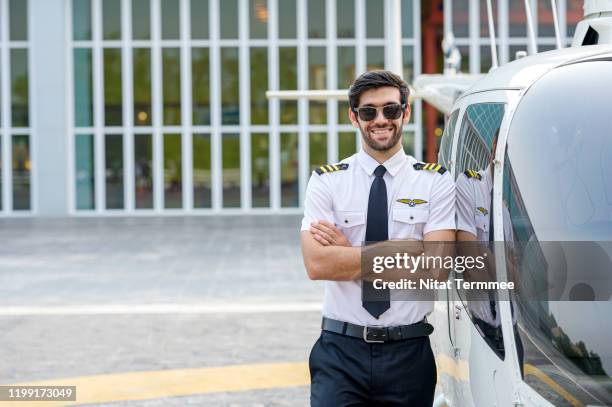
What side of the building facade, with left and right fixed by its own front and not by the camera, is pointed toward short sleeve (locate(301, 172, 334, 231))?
front

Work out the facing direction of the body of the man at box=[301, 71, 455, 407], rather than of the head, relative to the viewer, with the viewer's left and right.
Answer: facing the viewer

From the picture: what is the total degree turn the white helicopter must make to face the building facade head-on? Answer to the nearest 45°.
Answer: approximately 135° to its left

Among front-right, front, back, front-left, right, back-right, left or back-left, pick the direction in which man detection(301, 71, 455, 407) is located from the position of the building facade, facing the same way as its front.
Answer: front

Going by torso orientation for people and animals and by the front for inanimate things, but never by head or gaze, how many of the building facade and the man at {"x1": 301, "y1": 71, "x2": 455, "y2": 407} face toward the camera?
2

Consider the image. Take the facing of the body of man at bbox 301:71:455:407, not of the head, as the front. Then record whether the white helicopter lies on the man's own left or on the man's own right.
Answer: on the man's own left

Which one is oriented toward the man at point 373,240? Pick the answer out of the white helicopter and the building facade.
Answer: the building facade

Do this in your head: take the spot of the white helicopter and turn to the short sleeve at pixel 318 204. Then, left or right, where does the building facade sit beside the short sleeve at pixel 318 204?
right

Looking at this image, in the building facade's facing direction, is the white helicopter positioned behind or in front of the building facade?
in front

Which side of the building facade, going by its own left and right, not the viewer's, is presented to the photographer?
front

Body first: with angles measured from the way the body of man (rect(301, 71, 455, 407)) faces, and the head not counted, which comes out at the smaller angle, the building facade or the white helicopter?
the white helicopter

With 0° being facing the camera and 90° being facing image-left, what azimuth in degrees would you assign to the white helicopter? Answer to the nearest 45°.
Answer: approximately 315°
